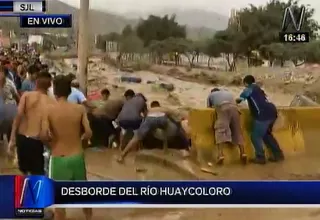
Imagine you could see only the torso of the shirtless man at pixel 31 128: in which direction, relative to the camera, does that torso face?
away from the camera

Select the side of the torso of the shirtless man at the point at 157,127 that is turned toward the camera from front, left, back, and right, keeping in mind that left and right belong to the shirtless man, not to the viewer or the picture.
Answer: back

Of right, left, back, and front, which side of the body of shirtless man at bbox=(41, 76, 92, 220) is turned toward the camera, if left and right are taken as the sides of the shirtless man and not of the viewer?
back

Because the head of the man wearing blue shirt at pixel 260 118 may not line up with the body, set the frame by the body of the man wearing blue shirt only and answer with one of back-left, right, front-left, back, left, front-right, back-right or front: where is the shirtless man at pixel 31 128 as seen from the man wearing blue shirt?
front-left

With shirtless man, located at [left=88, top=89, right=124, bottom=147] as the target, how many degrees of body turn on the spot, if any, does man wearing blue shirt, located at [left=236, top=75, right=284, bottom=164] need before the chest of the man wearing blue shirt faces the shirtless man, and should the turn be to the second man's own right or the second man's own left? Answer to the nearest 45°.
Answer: approximately 45° to the second man's own left

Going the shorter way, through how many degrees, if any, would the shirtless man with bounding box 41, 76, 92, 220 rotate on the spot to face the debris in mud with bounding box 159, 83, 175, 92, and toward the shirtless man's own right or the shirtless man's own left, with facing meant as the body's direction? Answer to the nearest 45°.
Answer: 0° — they already face it

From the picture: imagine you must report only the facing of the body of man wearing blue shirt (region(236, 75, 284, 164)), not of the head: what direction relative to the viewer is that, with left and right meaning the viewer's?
facing away from the viewer and to the left of the viewer

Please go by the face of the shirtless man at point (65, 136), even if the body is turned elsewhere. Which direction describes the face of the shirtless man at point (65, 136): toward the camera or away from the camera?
away from the camera
